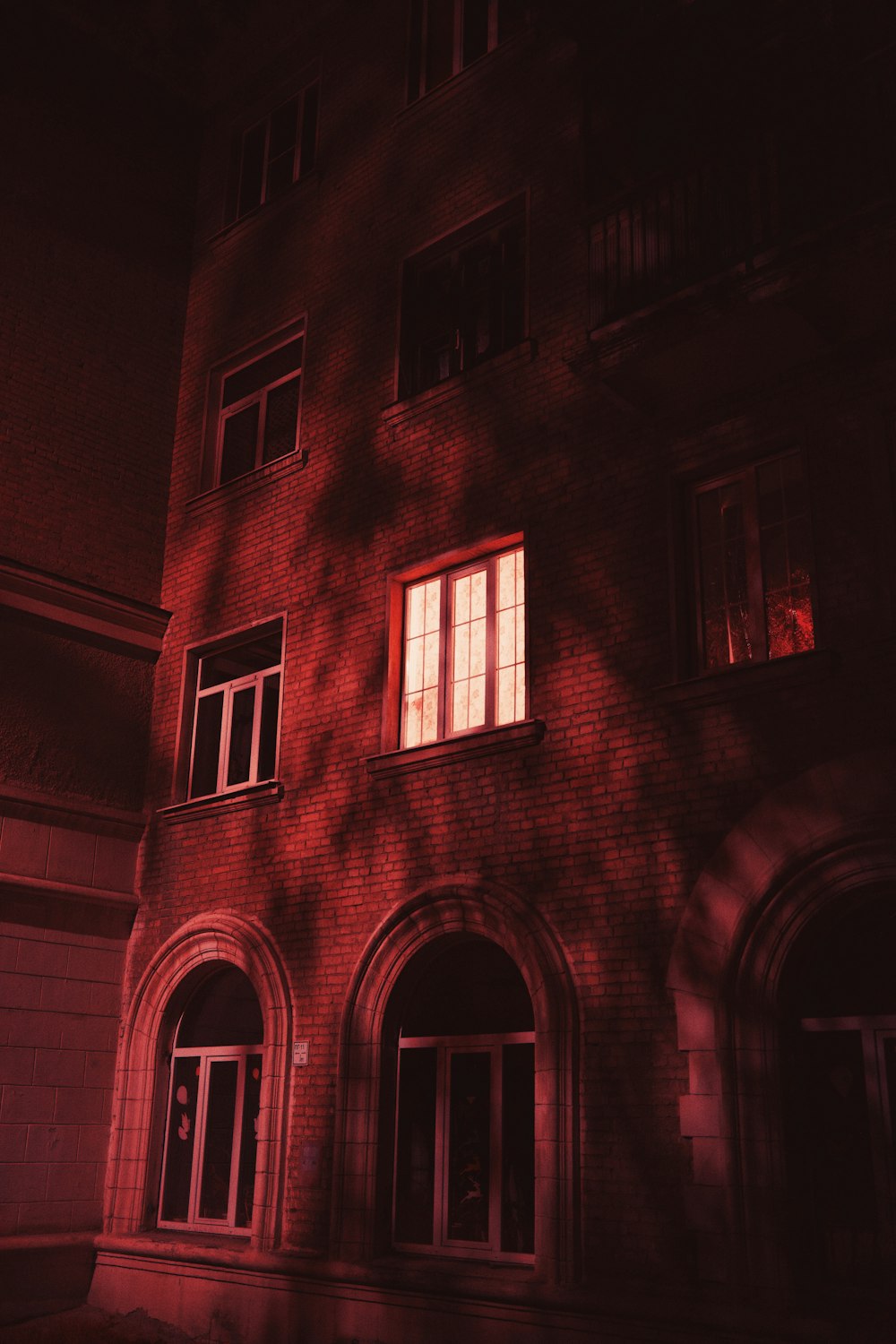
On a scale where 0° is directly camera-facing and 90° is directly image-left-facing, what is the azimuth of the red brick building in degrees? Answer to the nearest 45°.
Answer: approximately 45°
